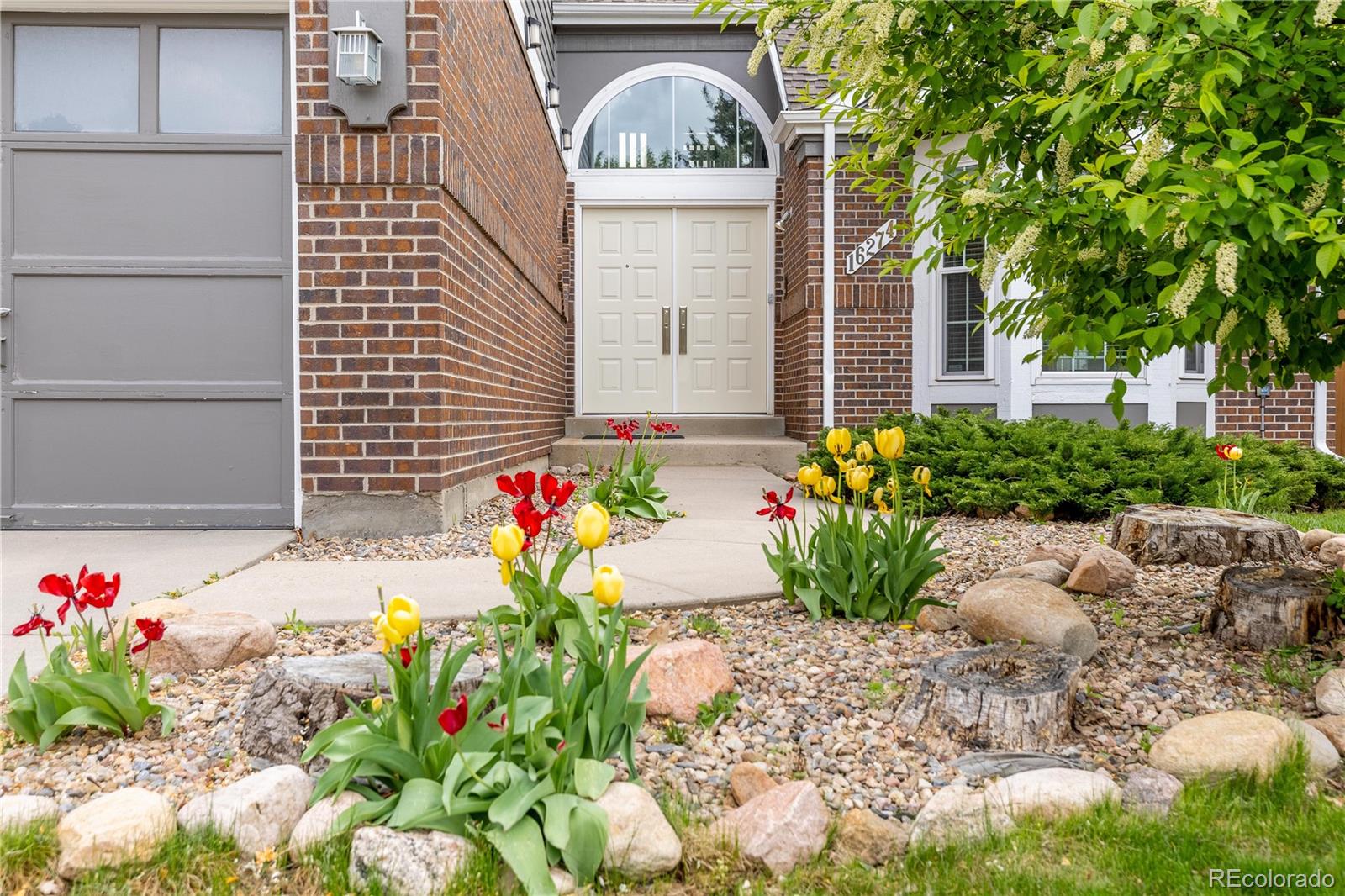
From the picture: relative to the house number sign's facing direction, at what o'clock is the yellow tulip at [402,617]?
The yellow tulip is roughly at 12 o'clock from the house number sign.

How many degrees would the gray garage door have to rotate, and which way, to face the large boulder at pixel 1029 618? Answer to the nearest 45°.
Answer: approximately 45° to its left

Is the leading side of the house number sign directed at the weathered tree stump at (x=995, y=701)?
yes

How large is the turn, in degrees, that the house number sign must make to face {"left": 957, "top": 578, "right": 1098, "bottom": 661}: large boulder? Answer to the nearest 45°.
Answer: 0° — it already faces it

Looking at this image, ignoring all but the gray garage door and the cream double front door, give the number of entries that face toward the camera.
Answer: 2

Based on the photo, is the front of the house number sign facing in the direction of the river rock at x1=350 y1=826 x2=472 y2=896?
yes

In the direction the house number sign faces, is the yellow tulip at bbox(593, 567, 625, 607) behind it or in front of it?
in front

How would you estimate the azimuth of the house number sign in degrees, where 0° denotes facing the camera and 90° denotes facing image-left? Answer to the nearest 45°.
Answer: approximately 0°

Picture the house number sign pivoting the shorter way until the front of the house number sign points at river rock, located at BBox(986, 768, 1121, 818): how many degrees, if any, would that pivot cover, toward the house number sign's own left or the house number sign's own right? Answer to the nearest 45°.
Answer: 0° — it already faces it

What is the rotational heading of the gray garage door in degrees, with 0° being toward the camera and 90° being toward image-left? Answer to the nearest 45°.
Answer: approximately 0°
